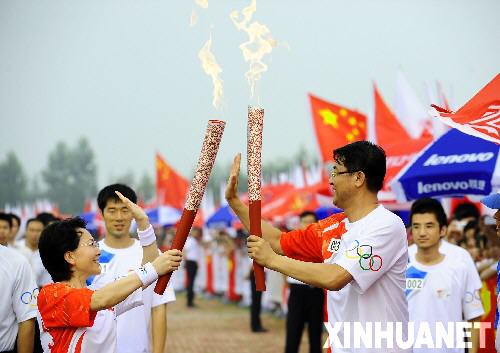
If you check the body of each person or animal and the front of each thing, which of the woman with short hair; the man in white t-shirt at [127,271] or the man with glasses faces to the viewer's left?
the man with glasses

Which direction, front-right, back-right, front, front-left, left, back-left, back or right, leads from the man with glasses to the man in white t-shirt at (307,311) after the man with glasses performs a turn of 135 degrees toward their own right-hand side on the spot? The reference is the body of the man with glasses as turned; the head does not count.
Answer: front-left

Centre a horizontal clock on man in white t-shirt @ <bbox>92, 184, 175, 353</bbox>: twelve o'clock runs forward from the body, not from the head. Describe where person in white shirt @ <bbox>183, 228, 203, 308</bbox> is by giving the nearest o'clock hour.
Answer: The person in white shirt is roughly at 6 o'clock from the man in white t-shirt.

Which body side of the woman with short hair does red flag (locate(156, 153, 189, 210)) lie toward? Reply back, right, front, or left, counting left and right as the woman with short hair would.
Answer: left

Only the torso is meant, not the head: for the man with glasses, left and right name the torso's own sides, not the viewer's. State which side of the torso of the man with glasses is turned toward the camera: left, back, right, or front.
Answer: left

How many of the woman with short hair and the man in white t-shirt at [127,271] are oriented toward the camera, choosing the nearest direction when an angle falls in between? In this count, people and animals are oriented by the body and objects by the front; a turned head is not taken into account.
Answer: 1

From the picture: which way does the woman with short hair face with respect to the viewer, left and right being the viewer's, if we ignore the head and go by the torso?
facing to the right of the viewer

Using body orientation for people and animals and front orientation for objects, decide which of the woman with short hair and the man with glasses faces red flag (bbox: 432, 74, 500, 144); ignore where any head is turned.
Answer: the woman with short hair
